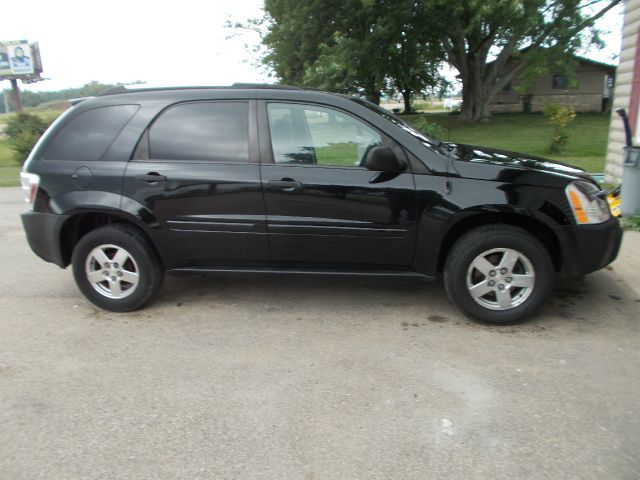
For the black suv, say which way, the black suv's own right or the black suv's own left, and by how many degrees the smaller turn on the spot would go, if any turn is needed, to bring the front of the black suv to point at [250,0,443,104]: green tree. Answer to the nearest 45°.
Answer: approximately 90° to the black suv's own left

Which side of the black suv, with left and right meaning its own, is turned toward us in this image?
right

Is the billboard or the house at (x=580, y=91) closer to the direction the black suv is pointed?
the house

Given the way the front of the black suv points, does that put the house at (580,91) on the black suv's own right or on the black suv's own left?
on the black suv's own left

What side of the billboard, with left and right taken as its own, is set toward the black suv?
front

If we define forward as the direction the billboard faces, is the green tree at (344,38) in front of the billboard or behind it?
in front

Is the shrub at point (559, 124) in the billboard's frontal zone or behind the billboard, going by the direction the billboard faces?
frontal zone

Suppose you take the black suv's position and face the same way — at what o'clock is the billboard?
The billboard is roughly at 8 o'clock from the black suv.

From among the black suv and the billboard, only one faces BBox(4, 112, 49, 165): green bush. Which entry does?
the billboard

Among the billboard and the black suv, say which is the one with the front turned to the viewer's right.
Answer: the black suv

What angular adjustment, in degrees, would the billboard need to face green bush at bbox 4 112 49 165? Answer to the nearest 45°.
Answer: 0° — it already faces it

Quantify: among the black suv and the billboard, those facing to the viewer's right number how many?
1

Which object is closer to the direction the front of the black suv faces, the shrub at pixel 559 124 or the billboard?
the shrub

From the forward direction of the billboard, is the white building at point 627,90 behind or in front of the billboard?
in front
